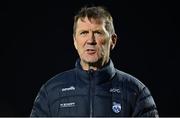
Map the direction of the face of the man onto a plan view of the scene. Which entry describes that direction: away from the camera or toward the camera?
toward the camera

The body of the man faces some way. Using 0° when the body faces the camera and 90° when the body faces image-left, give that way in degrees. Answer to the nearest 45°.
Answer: approximately 0°
